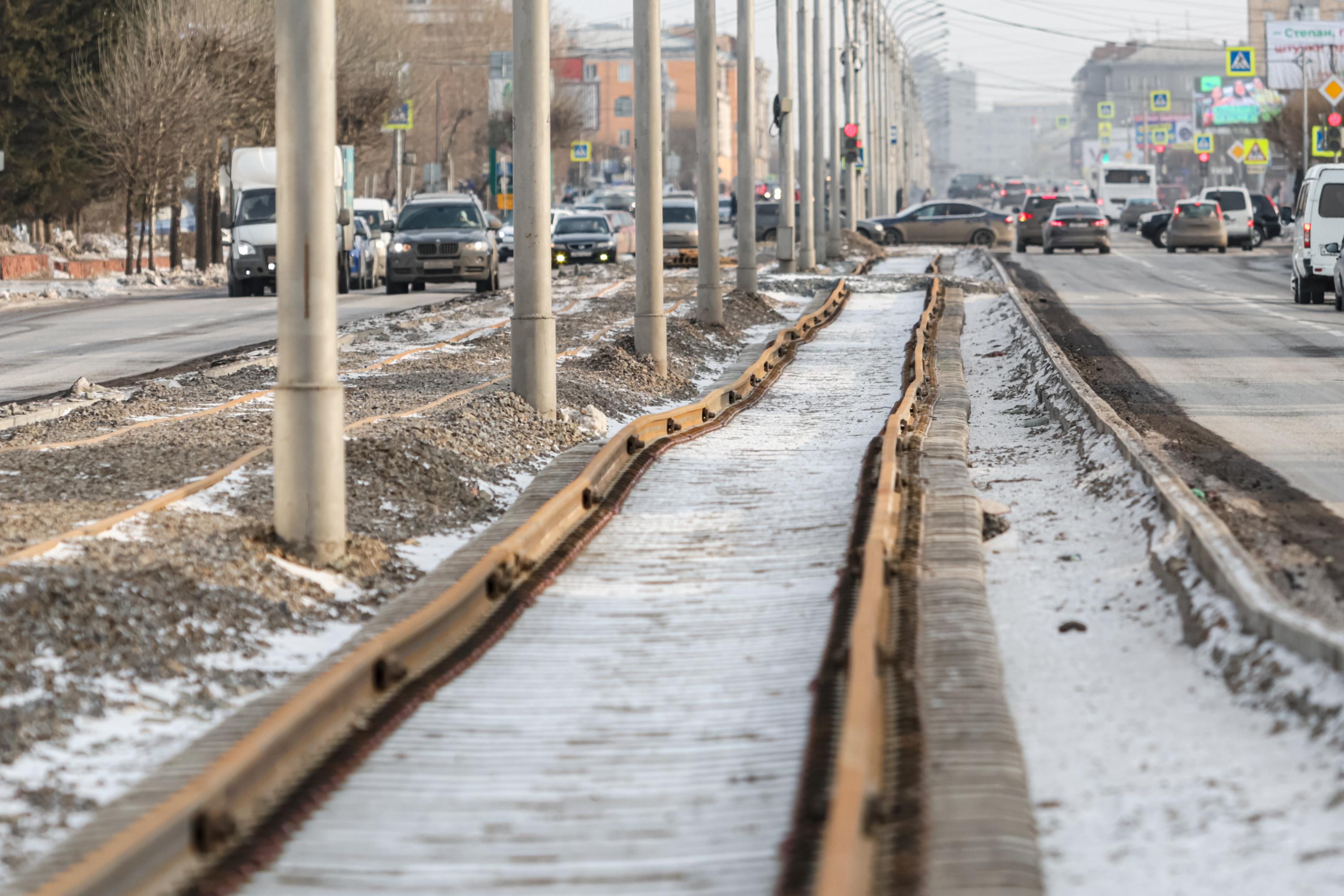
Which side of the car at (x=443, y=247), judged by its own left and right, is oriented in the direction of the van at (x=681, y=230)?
back

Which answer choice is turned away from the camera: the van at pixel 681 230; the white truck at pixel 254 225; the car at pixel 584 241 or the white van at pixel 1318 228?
the white van

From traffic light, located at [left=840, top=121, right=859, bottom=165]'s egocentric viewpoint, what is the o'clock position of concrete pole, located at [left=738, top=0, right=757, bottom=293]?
The concrete pole is roughly at 12 o'clock from the traffic light.

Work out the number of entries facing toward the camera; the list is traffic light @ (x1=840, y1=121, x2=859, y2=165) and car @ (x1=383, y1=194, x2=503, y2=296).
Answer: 2

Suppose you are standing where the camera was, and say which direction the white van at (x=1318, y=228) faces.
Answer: facing away from the viewer

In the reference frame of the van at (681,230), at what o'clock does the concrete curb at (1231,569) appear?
The concrete curb is roughly at 12 o'clock from the van.

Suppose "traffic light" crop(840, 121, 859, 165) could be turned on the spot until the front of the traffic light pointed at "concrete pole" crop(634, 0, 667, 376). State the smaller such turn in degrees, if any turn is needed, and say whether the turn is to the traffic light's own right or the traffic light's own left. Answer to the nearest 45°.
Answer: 0° — it already faces it
